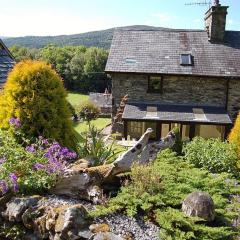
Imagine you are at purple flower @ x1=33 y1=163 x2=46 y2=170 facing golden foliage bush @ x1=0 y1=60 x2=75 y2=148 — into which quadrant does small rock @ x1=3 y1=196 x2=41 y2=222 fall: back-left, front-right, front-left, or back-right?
back-left

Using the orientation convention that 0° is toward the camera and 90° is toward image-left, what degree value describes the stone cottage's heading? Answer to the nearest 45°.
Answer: approximately 0°

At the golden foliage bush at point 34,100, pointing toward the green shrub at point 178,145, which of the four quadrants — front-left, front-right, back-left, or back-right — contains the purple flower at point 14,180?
back-right

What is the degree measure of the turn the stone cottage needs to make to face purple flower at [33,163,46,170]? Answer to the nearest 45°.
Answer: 0° — it already faces it

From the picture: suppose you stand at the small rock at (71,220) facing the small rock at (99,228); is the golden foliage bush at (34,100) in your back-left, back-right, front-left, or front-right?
back-left

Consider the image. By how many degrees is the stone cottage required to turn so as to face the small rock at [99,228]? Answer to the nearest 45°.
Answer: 0° — it already faces it
